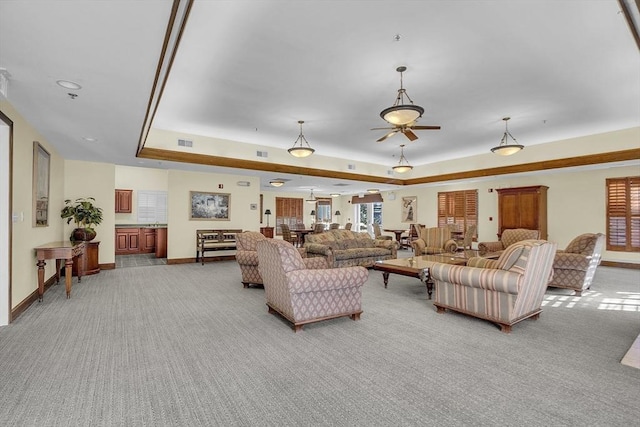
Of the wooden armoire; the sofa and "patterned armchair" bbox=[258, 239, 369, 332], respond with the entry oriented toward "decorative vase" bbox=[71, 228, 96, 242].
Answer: the wooden armoire

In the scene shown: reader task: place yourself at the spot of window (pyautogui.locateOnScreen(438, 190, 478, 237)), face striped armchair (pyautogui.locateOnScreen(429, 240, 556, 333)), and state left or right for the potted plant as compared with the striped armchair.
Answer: right

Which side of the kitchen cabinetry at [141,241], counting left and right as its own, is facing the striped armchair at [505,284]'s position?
front

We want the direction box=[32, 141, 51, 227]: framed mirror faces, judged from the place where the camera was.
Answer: facing to the right of the viewer

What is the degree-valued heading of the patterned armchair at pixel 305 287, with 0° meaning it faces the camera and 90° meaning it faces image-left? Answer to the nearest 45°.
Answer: approximately 225°

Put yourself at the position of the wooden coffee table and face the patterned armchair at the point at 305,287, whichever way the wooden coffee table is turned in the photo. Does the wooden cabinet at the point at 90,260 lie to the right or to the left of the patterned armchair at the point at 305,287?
right

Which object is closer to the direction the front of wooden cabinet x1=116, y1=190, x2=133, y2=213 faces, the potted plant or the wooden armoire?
the potted plant

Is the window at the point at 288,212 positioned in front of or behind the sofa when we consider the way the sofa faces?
behind

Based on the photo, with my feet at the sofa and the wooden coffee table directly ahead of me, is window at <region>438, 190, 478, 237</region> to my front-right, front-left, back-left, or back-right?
back-left

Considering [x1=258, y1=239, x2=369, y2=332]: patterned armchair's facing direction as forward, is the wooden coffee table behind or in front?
in front

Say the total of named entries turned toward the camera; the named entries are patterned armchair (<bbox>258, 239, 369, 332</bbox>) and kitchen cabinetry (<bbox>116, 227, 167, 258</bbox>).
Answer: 1

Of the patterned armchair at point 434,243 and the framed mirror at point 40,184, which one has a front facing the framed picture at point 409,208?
the framed mirror at point 40,184

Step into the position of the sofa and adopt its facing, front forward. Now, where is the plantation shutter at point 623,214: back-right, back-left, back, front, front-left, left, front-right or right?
front-left

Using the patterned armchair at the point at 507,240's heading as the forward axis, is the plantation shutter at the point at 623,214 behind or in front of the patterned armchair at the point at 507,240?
behind

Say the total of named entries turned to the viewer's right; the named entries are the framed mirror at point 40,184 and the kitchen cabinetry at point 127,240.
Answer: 1

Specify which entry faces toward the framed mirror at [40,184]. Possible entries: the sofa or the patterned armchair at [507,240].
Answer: the patterned armchair
